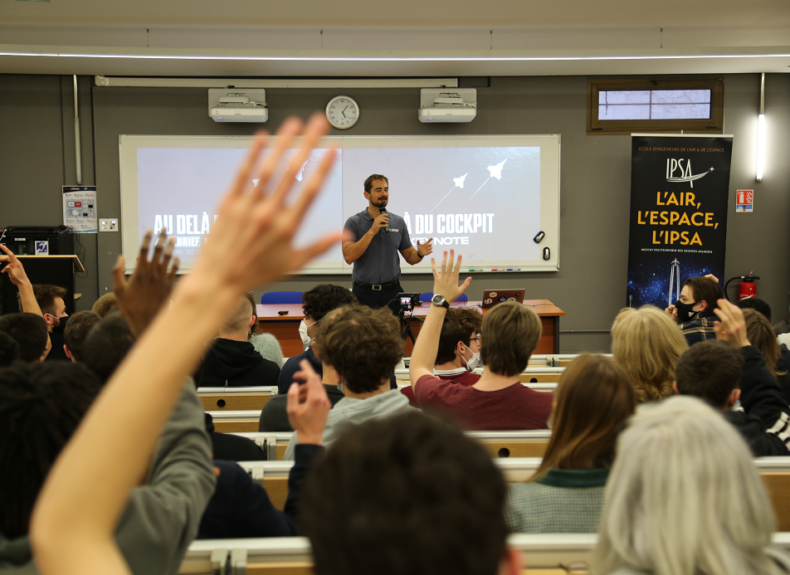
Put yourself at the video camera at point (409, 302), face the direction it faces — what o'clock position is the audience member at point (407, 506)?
The audience member is roughly at 6 o'clock from the video camera.

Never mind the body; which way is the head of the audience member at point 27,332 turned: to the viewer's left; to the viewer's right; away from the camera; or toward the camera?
away from the camera

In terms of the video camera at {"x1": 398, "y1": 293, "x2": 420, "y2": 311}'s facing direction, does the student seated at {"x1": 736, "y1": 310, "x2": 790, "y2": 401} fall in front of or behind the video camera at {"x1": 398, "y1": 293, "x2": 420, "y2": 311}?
behind

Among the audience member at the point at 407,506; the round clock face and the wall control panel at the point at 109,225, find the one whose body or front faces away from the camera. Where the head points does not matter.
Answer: the audience member

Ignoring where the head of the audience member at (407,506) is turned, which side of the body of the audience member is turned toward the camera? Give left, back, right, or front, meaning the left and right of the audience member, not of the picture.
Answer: back

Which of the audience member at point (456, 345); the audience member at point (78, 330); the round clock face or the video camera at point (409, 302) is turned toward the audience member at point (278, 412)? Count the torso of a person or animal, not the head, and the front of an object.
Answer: the round clock face

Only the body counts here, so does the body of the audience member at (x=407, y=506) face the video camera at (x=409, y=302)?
yes

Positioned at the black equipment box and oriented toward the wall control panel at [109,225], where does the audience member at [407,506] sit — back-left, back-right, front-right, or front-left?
back-right

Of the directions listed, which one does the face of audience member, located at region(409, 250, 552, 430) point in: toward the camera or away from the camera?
away from the camera

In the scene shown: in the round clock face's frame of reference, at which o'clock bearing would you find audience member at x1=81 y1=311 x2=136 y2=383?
The audience member is roughly at 12 o'clock from the round clock face.

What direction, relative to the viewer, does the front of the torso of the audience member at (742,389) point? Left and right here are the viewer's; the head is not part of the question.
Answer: facing away from the viewer

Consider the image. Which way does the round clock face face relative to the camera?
toward the camera

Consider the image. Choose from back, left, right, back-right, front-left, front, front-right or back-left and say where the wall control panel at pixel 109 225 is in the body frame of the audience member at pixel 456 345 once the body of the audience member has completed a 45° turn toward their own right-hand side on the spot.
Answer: back-left

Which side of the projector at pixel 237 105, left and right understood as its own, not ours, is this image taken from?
front

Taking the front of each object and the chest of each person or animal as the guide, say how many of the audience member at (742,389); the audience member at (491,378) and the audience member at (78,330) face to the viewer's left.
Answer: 0

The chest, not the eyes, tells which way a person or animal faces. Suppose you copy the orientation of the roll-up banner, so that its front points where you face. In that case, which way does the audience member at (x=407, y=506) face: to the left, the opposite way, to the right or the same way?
the opposite way

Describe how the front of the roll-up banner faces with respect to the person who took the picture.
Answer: facing the viewer

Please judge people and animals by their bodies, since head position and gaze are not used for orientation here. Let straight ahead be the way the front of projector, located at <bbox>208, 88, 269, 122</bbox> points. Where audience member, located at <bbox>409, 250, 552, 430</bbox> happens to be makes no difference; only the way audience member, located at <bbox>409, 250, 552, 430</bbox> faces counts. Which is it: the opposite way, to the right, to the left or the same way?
the opposite way

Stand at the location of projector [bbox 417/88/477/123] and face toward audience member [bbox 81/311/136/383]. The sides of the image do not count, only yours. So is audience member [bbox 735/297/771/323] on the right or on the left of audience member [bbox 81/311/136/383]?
left

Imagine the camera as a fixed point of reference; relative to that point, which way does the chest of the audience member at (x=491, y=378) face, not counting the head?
away from the camera
